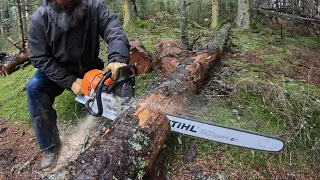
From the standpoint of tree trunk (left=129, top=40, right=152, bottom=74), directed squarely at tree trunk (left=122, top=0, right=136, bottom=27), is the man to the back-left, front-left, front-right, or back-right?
back-left

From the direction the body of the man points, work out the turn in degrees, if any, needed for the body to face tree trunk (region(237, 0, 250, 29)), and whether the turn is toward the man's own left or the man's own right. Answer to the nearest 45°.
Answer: approximately 135° to the man's own left

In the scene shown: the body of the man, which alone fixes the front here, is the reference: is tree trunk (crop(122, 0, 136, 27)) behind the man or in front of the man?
behind

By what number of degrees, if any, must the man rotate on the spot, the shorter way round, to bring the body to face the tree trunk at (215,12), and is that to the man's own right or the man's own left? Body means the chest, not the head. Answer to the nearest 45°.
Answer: approximately 135° to the man's own left

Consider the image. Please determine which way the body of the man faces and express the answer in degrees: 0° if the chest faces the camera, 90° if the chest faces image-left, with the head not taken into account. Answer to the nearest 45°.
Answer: approximately 0°

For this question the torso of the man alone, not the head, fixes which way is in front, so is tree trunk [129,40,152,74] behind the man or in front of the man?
behind
